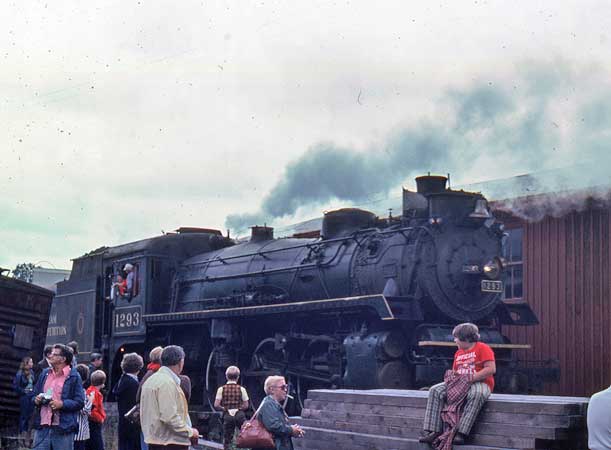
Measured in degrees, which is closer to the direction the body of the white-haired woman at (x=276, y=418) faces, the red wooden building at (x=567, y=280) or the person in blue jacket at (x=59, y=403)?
the red wooden building

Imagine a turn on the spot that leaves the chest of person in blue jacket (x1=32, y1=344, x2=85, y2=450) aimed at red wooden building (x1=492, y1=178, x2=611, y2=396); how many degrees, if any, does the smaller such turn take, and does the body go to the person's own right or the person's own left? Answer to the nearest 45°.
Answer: approximately 180°

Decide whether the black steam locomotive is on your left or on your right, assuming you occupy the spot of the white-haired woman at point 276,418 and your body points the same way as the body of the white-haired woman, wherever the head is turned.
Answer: on your left

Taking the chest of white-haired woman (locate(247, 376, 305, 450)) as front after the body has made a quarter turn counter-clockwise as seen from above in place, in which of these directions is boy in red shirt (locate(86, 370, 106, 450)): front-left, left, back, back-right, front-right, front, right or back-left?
front-left

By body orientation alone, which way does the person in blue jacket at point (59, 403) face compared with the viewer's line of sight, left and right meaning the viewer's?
facing the viewer and to the left of the viewer

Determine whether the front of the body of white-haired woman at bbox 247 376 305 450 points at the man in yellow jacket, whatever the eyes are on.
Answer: no

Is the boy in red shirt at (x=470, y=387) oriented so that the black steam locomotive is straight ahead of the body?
no

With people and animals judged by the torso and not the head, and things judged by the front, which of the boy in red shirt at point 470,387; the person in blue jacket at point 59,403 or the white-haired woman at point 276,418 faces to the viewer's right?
the white-haired woman

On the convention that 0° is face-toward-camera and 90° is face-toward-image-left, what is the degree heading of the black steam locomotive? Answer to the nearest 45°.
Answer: approximately 315°

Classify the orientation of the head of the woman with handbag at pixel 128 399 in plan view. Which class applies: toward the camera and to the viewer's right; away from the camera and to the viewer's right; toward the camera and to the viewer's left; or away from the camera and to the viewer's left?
away from the camera and to the viewer's right

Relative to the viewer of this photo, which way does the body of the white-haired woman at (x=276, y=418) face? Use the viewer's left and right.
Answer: facing to the right of the viewer

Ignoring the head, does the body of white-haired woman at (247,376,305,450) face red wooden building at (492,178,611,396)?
no

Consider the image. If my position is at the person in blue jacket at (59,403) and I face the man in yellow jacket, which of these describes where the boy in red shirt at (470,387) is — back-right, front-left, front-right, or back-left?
front-left

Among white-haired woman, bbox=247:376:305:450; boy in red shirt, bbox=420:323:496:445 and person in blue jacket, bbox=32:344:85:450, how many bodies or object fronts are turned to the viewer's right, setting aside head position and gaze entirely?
1

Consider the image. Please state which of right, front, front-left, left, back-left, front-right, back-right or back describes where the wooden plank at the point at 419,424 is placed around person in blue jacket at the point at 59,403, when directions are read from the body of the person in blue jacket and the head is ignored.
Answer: back-left

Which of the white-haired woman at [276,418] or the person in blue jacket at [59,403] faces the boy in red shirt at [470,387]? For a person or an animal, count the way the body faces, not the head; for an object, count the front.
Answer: the white-haired woman

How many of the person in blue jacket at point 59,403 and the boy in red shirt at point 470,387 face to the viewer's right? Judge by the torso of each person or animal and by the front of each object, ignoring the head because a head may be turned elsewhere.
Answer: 0

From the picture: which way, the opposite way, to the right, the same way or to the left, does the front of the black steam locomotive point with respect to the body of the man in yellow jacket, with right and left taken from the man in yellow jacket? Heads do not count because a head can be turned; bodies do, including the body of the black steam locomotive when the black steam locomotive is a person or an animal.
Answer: to the right

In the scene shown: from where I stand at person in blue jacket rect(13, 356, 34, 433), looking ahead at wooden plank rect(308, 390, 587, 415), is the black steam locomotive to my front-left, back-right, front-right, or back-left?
front-left
